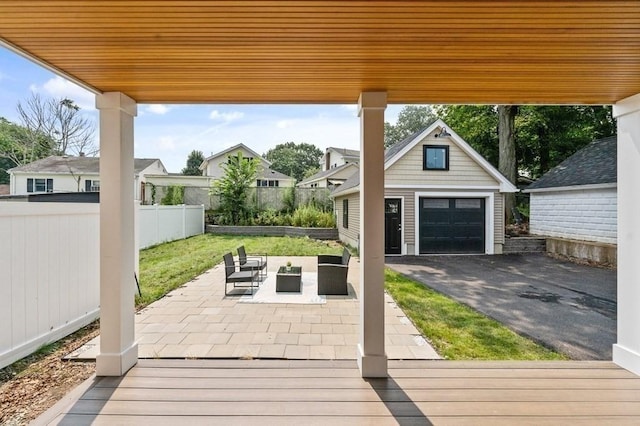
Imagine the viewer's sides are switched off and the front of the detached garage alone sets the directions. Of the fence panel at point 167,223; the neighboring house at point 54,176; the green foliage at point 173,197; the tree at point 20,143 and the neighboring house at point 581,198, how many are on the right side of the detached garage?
4

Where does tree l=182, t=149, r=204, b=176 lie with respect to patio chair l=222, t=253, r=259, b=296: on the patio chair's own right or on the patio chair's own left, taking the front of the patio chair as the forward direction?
on the patio chair's own left

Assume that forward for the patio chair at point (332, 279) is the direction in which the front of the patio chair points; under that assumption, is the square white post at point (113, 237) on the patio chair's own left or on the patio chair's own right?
on the patio chair's own left

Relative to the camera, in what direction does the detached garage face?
facing the viewer

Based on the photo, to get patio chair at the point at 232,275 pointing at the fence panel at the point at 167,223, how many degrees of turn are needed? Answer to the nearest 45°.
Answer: approximately 90° to its left

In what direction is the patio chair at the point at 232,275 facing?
to the viewer's right

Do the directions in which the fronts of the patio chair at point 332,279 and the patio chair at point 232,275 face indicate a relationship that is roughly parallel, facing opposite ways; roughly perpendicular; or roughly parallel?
roughly parallel, facing opposite ways

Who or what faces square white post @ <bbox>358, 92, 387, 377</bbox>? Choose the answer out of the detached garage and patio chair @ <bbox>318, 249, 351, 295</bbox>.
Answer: the detached garage

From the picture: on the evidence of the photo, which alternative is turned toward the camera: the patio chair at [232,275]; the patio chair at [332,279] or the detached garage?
the detached garage

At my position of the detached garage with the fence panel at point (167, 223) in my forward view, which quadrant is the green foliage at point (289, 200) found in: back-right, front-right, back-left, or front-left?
front-right

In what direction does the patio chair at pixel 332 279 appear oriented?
to the viewer's left

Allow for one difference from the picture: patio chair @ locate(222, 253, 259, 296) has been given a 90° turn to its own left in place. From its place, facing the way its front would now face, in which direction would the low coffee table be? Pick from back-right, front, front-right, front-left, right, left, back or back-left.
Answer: right

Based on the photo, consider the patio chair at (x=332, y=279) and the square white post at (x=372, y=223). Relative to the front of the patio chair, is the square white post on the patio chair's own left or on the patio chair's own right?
on the patio chair's own left

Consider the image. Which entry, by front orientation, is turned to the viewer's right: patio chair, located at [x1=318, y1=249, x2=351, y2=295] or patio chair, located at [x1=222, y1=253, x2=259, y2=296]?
patio chair, located at [x1=222, y1=253, x2=259, y2=296]

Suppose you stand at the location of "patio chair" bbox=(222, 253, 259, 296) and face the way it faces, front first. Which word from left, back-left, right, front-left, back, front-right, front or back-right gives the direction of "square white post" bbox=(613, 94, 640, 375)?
front-right

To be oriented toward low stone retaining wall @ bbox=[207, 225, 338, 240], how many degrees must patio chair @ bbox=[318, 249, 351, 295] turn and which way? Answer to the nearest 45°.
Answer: approximately 90° to its right

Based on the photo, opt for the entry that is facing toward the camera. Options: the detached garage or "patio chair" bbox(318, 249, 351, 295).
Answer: the detached garage

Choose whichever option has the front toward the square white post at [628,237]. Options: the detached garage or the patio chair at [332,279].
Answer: the detached garage

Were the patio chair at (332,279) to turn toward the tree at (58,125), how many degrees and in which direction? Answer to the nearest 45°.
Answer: approximately 45° to its right

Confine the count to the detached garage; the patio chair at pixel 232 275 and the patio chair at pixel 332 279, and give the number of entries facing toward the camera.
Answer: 1

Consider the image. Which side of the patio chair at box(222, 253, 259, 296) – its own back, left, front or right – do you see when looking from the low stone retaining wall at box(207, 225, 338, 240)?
left

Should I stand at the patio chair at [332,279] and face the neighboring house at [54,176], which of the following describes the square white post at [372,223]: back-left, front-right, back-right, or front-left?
back-left
